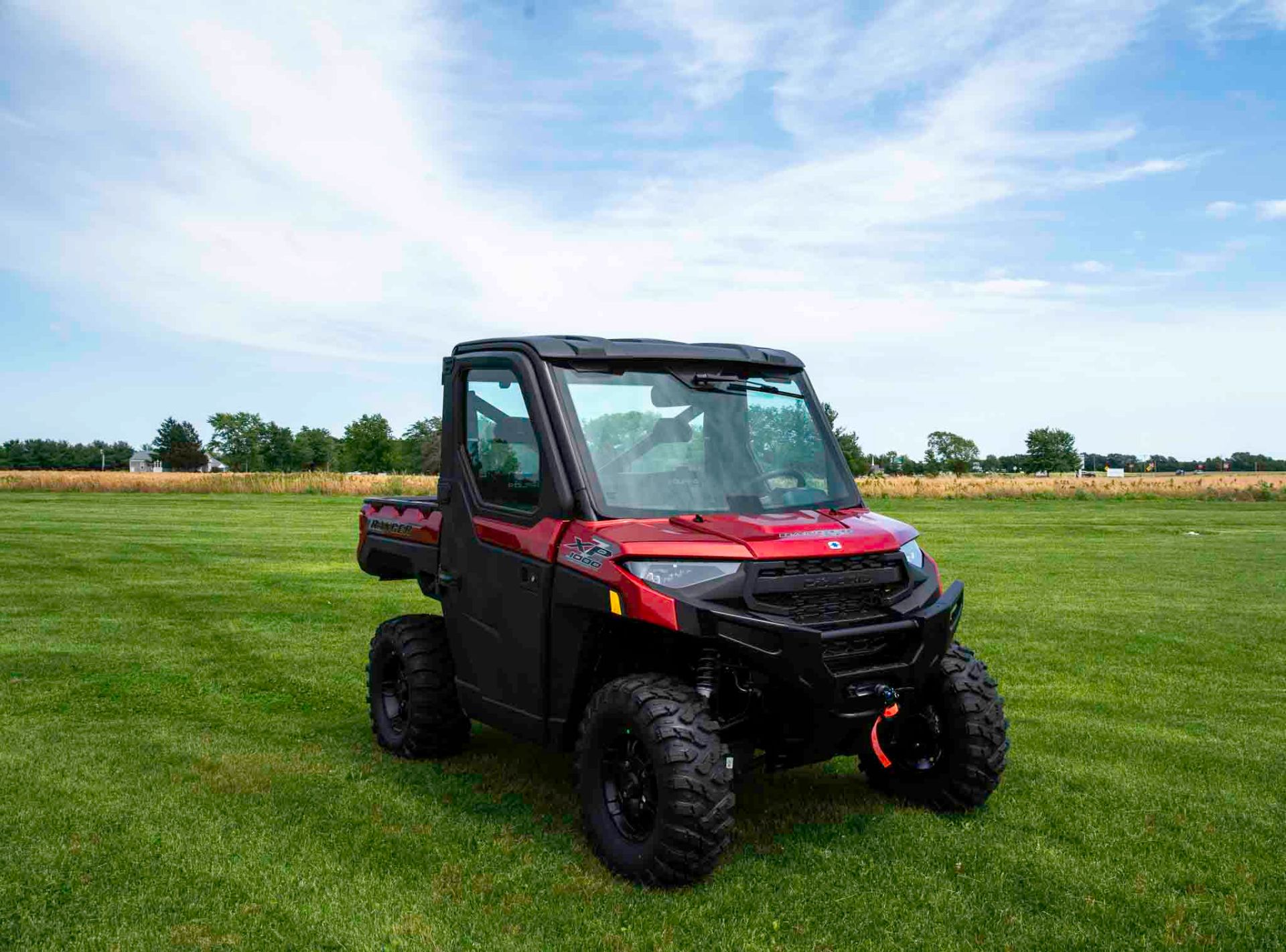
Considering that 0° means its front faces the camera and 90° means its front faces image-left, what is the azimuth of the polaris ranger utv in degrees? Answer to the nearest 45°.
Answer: approximately 315°
